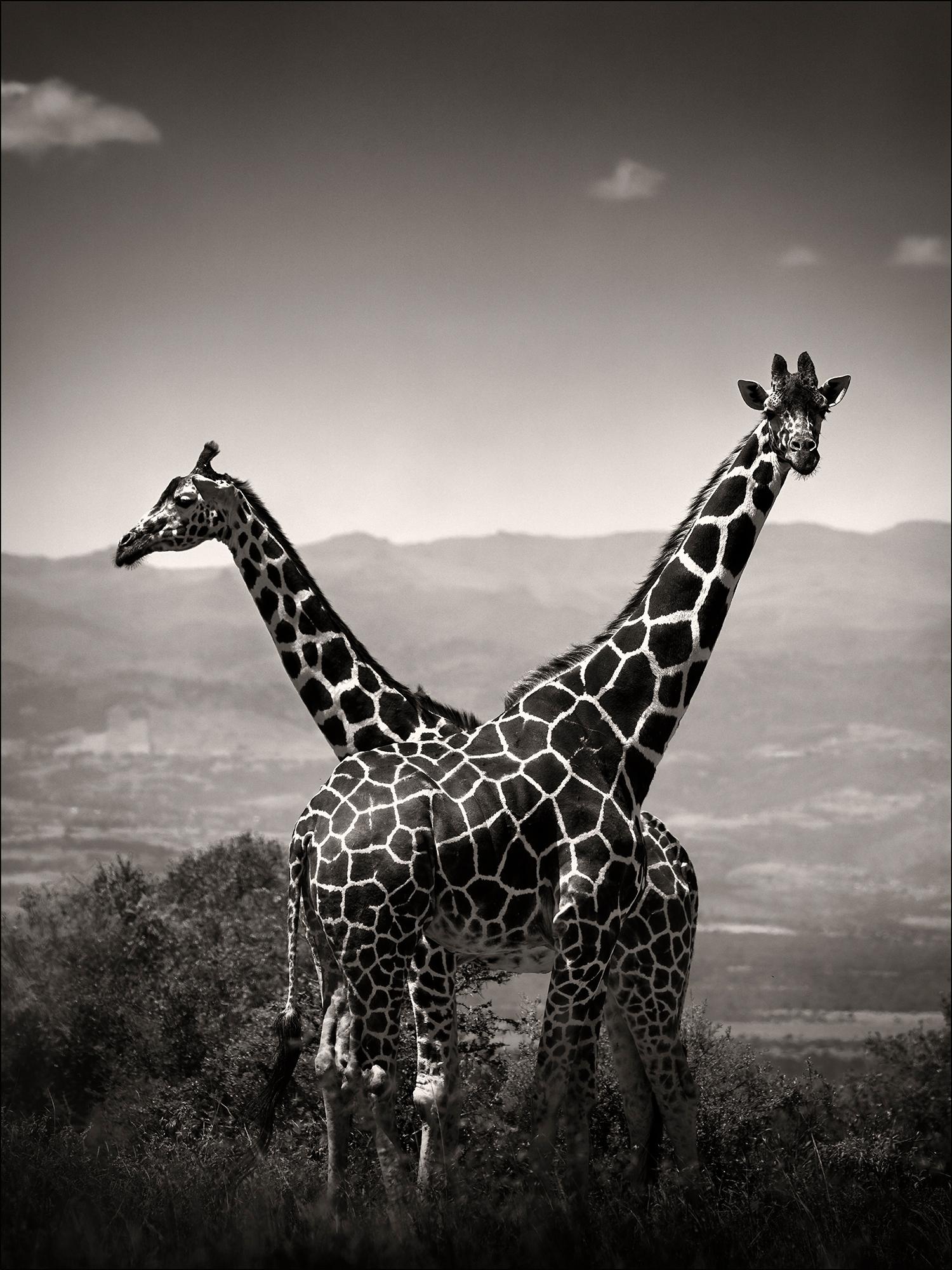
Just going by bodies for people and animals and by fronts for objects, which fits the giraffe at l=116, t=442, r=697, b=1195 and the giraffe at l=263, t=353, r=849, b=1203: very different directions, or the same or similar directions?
very different directions

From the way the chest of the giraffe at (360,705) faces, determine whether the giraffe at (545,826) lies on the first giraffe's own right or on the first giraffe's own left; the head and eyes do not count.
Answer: on the first giraffe's own left

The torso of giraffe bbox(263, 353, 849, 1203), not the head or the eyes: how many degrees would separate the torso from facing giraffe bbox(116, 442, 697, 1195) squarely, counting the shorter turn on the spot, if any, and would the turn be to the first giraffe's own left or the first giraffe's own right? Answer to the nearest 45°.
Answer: approximately 135° to the first giraffe's own left

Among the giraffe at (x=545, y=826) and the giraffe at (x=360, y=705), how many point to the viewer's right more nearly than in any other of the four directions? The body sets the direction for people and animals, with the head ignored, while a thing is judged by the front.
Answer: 1

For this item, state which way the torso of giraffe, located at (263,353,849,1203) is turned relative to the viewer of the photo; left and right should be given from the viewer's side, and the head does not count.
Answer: facing to the right of the viewer

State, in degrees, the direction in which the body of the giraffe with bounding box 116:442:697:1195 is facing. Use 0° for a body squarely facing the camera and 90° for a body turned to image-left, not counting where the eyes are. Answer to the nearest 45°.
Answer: approximately 90°

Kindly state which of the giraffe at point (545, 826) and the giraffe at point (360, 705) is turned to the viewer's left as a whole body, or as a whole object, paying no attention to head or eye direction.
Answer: the giraffe at point (360, 705)
